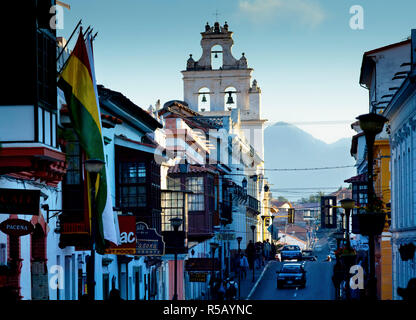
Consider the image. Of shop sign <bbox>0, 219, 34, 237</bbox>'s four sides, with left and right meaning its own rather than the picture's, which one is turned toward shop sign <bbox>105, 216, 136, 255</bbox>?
back

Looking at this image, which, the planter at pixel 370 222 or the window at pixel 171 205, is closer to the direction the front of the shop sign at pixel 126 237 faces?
the planter

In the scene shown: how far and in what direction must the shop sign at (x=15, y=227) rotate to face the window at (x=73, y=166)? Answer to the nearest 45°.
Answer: approximately 180°

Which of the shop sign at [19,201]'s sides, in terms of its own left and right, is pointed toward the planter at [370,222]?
left

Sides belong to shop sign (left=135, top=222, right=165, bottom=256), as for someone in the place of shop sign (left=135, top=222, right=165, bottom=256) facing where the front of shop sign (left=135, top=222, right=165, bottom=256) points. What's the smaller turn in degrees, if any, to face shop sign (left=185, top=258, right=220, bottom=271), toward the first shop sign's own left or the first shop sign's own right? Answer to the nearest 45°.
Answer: approximately 180°

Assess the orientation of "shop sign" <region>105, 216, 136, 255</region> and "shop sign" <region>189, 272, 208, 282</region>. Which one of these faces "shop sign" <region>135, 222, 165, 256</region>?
"shop sign" <region>189, 272, 208, 282</region>

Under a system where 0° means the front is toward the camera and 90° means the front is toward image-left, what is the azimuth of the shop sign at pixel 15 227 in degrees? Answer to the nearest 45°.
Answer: approximately 0°

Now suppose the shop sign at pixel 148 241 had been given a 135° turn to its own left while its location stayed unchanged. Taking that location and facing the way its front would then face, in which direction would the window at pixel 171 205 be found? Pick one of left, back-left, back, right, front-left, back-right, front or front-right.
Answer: front-left

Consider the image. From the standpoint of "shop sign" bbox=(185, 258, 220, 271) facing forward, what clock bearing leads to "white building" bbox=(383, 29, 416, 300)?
The white building is roughly at 11 o'clock from the shop sign.

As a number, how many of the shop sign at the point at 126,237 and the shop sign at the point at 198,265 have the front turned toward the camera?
2

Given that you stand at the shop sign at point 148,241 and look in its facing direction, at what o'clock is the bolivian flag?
The bolivian flag is roughly at 12 o'clock from the shop sign.
